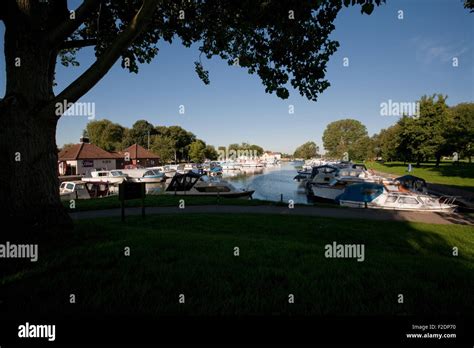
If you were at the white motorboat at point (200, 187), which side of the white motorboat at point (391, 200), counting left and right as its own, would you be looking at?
back

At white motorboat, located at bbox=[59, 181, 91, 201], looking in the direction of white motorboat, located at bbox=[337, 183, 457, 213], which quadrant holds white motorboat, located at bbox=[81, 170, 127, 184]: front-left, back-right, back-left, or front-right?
back-left

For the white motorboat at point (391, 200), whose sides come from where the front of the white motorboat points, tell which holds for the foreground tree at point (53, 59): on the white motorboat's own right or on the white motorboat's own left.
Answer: on the white motorboat's own right

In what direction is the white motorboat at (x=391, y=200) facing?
to the viewer's right
